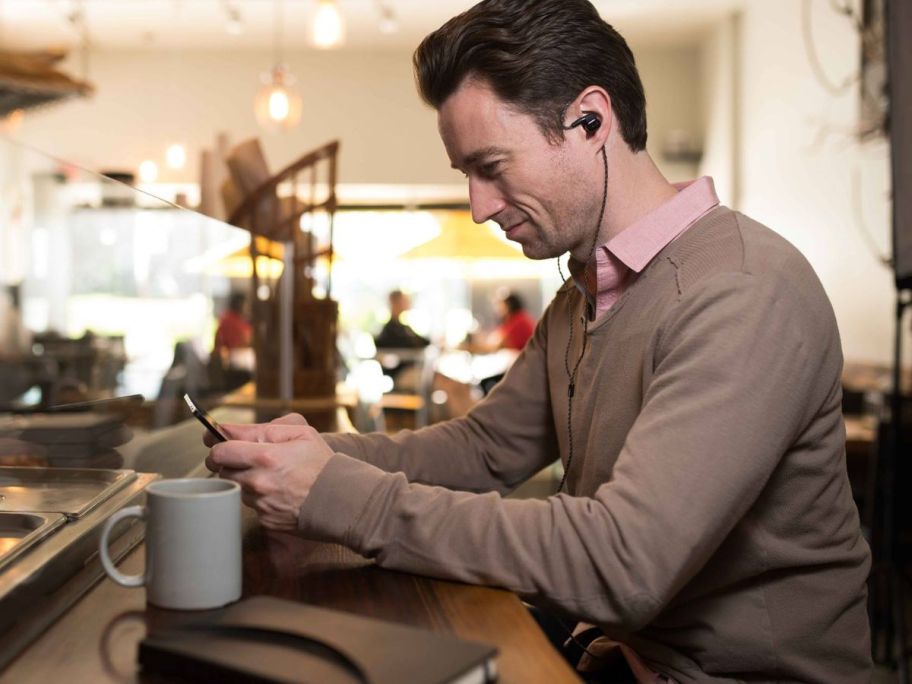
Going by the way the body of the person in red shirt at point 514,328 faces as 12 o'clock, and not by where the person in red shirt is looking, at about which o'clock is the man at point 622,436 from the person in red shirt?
The man is roughly at 9 o'clock from the person in red shirt.

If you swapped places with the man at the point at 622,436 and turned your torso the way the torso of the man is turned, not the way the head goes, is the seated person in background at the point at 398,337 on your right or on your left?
on your right

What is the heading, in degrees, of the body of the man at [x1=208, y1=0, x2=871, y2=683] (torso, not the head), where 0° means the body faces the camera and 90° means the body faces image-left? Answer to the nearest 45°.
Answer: approximately 90°

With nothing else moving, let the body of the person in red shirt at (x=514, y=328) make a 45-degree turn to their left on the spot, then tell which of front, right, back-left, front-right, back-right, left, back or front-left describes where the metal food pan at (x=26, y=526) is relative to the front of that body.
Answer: front-left

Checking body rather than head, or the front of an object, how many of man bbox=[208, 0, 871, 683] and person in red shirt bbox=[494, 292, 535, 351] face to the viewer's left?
2

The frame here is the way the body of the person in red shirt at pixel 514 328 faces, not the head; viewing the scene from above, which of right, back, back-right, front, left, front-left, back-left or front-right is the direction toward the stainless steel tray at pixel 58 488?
left

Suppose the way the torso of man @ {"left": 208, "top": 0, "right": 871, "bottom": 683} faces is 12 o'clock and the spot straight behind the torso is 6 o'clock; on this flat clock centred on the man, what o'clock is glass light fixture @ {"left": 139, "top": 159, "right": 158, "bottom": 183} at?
The glass light fixture is roughly at 2 o'clock from the man.

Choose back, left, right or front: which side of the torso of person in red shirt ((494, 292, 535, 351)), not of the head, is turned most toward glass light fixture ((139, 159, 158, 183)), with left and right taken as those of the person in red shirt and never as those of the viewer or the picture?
front

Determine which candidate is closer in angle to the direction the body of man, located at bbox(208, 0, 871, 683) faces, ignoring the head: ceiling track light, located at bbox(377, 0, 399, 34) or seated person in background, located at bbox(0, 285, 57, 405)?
the seated person in background

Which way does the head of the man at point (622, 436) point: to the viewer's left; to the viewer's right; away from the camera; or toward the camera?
to the viewer's left

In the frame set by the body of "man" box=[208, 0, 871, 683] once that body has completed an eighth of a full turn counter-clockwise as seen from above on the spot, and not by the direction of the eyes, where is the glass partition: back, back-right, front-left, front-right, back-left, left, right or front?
right

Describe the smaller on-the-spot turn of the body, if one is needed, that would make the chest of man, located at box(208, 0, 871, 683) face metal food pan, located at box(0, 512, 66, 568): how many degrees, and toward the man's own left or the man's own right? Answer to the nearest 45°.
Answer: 0° — they already face it

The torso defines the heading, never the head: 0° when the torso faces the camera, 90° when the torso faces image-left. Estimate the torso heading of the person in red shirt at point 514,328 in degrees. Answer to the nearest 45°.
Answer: approximately 90°

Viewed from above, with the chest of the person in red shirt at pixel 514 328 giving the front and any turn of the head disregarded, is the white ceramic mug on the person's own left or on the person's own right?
on the person's own left
